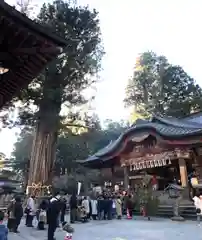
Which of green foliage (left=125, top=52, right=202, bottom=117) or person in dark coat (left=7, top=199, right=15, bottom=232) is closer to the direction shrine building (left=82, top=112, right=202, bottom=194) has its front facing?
the person in dark coat

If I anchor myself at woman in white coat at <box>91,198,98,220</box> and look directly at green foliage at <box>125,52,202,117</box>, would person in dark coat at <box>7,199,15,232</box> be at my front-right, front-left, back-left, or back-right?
back-left

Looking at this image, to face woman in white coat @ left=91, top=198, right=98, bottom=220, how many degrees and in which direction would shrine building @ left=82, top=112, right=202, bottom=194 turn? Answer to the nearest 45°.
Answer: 0° — it already faces them

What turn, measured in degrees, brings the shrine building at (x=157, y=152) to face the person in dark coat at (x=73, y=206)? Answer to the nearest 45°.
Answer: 0° — it already faces them

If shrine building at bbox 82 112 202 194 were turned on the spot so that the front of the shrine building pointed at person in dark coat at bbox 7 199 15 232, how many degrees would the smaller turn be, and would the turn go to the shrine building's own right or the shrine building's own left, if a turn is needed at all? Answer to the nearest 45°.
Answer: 0° — it already faces them

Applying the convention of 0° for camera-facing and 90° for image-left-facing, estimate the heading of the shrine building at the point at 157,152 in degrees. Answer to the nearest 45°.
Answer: approximately 45°

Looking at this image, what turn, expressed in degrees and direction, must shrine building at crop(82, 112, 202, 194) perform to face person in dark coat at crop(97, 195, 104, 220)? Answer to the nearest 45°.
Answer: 0° — it already faces them
